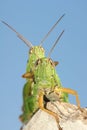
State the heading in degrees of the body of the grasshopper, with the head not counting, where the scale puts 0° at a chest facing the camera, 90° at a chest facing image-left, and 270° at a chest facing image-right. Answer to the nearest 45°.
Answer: approximately 0°
